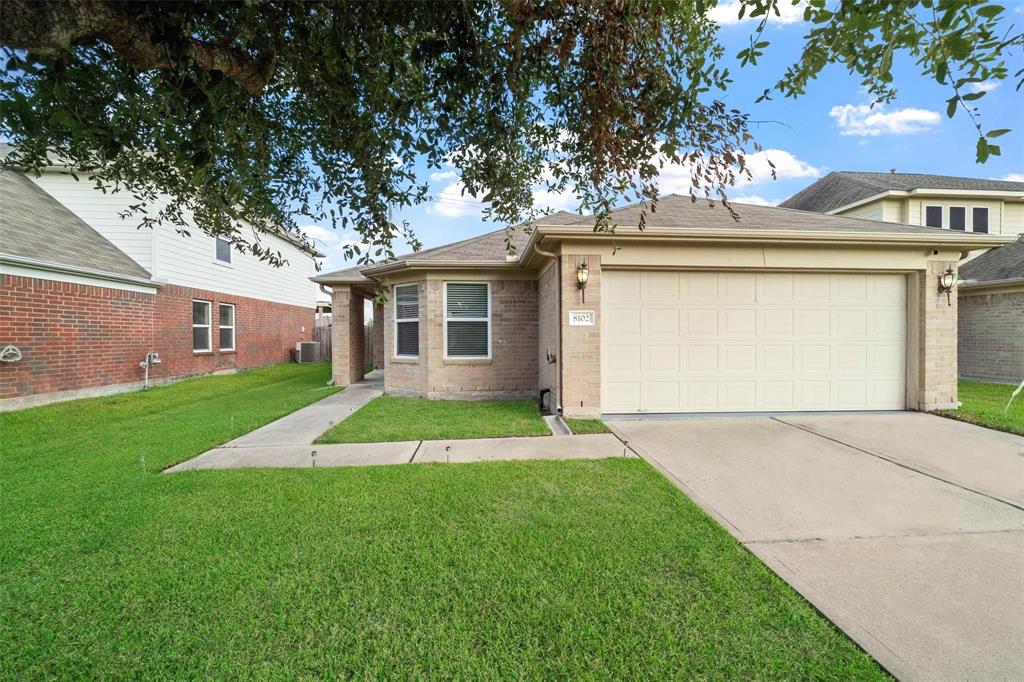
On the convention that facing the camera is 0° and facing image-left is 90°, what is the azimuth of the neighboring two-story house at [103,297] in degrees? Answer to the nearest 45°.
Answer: approximately 45°

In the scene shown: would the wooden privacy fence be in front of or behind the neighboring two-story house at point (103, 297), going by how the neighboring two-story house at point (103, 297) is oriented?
behind

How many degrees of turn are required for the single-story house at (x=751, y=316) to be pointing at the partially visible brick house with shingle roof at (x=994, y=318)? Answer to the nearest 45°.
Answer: approximately 135° to its left

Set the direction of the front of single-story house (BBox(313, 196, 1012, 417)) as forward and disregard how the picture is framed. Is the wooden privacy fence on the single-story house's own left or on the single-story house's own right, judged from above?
on the single-story house's own right

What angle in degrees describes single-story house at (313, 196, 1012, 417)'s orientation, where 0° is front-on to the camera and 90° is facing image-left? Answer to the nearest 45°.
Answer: approximately 0°

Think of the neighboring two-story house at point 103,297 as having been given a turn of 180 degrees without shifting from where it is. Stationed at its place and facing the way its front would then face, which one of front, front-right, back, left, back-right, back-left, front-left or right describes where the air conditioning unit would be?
front

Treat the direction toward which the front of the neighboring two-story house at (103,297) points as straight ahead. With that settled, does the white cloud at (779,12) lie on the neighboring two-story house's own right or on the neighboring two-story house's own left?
on the neighboring two-story house's own left
